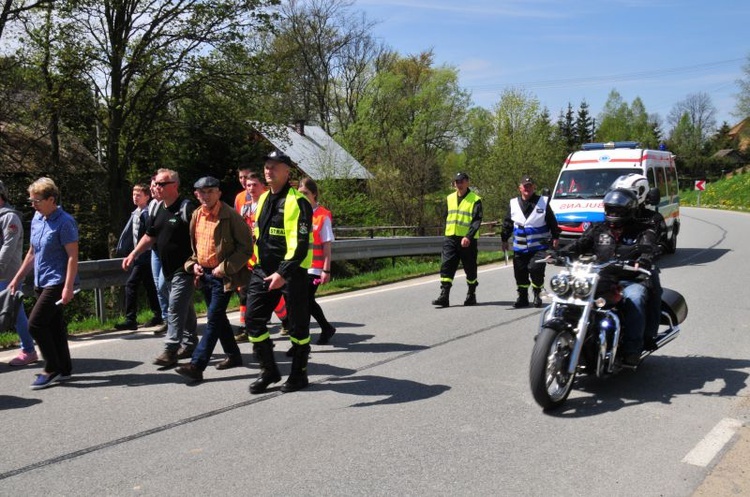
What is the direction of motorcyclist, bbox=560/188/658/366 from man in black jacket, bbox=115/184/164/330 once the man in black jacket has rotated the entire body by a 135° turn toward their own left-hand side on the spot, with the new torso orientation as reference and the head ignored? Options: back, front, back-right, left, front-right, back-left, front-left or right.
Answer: front-right

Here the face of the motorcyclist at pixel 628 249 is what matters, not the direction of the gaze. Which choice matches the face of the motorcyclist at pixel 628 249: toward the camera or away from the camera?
toward the camera

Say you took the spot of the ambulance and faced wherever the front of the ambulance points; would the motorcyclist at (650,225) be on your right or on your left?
on your left

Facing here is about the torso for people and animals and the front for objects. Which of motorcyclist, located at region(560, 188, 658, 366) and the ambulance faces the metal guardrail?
the ambulance

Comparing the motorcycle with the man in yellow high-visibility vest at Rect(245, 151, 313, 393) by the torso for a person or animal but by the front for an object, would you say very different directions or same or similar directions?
same or similar directions

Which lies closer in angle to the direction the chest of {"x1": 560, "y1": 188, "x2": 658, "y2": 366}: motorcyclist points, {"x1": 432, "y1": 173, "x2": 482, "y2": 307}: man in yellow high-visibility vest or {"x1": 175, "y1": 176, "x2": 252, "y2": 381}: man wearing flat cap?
the man wearing flat cap

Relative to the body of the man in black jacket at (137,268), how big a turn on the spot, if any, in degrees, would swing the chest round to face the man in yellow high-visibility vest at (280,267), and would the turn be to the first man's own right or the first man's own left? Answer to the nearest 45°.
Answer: approximately 45° to the first man's own left

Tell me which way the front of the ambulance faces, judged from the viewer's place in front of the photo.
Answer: facing the viewer and to the left of the viewer

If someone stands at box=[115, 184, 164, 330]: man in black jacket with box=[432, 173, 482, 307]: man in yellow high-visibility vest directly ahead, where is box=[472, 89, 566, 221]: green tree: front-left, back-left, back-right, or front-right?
front-left

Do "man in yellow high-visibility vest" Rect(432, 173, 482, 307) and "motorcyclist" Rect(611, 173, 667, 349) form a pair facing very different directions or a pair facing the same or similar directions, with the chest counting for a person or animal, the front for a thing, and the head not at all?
same or similar directions

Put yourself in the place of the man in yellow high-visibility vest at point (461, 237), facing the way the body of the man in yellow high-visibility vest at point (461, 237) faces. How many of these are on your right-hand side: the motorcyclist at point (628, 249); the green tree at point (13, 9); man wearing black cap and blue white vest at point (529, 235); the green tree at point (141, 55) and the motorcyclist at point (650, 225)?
2

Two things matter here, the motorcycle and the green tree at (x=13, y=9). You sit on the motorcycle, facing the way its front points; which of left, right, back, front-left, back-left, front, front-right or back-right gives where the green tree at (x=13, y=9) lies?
right

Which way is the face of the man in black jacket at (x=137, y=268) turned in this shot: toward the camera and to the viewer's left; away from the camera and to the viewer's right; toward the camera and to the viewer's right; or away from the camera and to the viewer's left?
toward the camera and to the viewer's left

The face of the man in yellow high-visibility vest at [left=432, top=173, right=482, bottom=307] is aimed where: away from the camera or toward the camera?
toward the camera

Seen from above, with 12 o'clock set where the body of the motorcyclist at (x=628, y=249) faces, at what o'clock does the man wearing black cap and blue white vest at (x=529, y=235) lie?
The man wearing black cap and blue white vest is roughly at 4 o'clock from the motorcyclist.

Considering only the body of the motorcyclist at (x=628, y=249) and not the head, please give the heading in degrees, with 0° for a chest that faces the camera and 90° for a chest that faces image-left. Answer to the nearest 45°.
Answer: approximately 45°

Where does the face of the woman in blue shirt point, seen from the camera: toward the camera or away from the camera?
toward the camera
